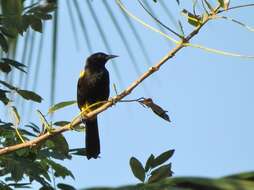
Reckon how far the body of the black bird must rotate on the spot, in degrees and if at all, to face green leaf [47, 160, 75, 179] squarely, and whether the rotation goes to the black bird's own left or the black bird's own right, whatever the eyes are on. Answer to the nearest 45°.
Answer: approximately 45° to the black bird's own right

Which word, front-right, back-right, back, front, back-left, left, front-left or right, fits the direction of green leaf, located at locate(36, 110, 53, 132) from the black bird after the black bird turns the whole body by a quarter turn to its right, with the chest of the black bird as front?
front-left

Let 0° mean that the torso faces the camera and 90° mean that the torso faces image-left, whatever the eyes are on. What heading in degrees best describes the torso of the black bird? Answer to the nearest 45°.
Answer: approximately 315°

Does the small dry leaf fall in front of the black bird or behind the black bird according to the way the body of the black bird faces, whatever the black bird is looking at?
in front

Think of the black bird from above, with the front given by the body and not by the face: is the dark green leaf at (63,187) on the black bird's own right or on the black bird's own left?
on the black bird's own right
